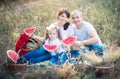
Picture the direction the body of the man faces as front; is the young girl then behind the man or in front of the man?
in front

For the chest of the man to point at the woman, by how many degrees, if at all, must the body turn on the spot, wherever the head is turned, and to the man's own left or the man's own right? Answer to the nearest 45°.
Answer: approximately 45° to the man's own right

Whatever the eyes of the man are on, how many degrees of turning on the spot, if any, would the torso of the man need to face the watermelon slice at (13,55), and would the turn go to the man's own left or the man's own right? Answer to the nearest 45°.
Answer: approximately 45° to the man's own right

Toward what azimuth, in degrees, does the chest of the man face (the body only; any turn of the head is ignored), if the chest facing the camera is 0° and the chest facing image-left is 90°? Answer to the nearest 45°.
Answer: approximately 45°
